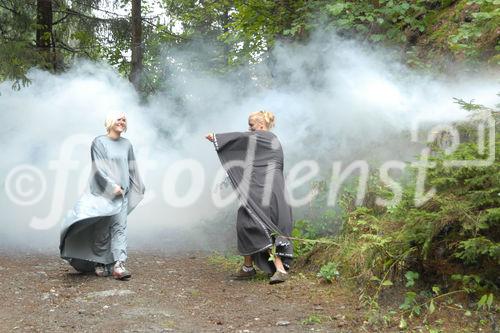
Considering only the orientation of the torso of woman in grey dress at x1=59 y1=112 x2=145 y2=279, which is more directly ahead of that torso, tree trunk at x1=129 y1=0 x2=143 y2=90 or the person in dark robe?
the person in dark robe

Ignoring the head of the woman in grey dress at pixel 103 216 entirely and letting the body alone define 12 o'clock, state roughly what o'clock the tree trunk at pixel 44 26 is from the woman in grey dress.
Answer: The tree trunk is roughly at 7 o'clock from the woman in grey dress.

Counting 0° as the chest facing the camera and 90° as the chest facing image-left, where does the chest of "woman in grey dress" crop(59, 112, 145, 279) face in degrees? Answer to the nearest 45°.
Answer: approximately 315°
